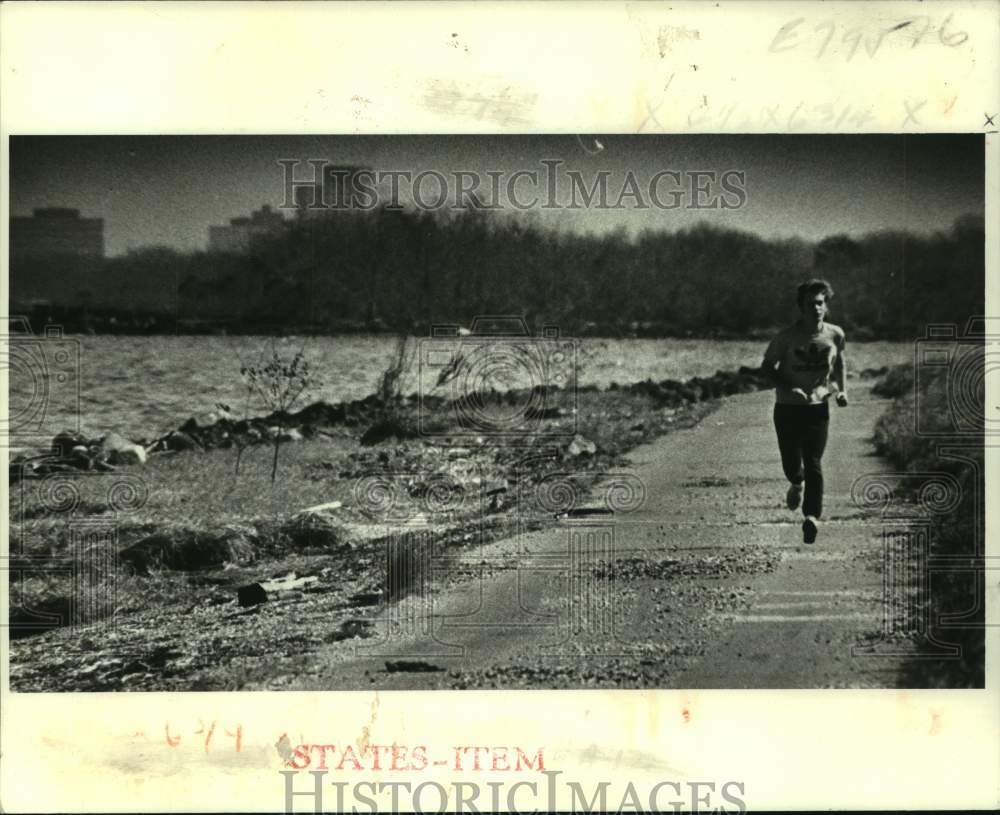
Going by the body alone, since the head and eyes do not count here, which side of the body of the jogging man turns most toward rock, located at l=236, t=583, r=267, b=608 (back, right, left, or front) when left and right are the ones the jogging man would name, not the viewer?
right

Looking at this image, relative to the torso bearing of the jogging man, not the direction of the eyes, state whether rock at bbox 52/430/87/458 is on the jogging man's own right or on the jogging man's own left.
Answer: on the jogging man's own right

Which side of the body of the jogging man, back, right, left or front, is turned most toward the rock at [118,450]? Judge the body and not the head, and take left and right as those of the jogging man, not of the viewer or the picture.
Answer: right

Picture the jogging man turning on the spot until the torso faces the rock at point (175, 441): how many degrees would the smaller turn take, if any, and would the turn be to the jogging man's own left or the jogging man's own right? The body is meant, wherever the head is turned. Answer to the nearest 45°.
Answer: approximately 90° to the jogging man's own right

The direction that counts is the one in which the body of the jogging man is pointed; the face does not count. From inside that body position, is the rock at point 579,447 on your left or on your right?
on your right

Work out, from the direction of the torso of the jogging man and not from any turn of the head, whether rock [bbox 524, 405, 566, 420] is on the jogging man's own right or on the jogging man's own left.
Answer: on the jogging man's own right

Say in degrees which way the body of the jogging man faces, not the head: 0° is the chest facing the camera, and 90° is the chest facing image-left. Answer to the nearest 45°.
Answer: approximately 0°
